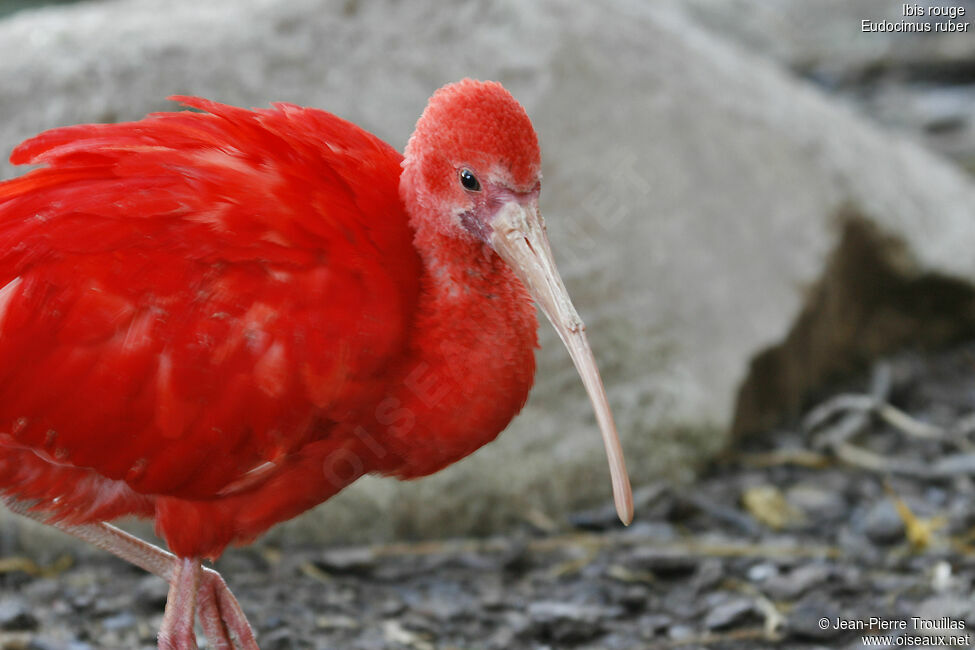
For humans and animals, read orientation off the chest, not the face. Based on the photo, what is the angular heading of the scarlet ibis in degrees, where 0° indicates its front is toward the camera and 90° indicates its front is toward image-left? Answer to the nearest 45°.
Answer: approximately 270°

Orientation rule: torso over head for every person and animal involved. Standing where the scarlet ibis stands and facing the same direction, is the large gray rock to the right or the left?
on its left
